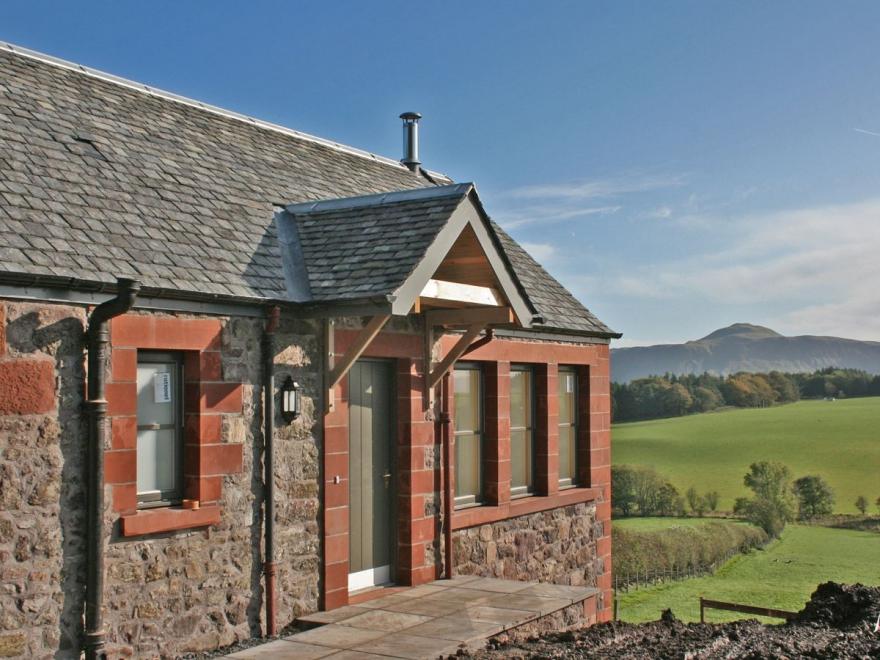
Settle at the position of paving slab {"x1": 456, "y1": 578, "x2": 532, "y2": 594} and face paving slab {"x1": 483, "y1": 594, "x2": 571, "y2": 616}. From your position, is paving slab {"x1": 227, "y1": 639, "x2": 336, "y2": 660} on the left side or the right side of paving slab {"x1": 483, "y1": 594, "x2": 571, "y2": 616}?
right

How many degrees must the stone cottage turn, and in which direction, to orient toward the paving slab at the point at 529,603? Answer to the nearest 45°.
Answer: approximately 45° to its left

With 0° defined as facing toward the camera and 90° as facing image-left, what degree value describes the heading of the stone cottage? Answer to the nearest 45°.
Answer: approximately 315°
